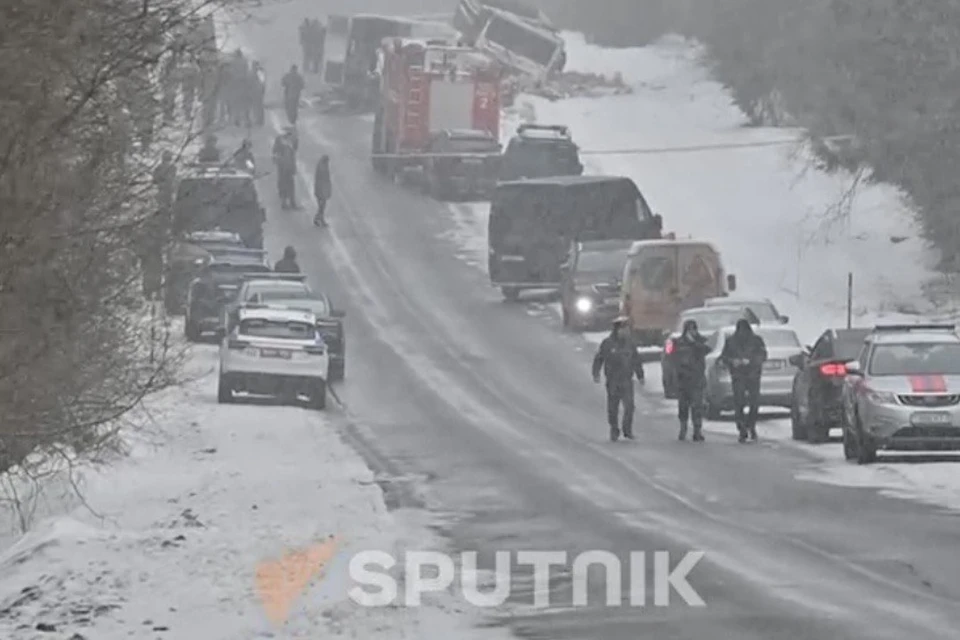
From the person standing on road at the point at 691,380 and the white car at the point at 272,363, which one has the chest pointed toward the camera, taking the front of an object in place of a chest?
the person standing on road

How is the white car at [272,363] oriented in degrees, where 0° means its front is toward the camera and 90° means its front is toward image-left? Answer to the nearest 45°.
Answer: approximately 180°

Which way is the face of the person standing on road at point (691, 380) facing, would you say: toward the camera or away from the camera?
toward the camera

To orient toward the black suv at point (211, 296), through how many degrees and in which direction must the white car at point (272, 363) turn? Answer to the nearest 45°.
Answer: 0° — it already faces it

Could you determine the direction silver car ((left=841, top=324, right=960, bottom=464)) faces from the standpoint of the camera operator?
facing the viewer

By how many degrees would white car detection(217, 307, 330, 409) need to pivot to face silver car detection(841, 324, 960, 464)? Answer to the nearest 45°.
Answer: approximately 135° to its right

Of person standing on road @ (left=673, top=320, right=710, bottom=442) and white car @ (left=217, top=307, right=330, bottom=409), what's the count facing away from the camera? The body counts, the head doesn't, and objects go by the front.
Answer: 1

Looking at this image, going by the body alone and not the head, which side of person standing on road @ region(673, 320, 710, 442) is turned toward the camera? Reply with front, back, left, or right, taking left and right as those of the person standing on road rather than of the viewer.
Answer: front

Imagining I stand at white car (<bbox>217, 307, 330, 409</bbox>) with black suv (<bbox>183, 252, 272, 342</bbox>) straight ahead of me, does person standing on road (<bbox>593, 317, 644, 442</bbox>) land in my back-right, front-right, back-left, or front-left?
back-right

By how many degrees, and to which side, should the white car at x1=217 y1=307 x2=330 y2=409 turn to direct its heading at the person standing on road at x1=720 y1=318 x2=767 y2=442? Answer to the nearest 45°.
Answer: approximately 135° to its right

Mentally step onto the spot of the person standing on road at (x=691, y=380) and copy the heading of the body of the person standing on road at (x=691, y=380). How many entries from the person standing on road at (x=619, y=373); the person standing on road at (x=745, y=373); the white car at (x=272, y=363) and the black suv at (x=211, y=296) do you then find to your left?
1

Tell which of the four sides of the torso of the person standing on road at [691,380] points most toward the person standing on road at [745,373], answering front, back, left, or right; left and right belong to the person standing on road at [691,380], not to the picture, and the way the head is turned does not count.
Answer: left
